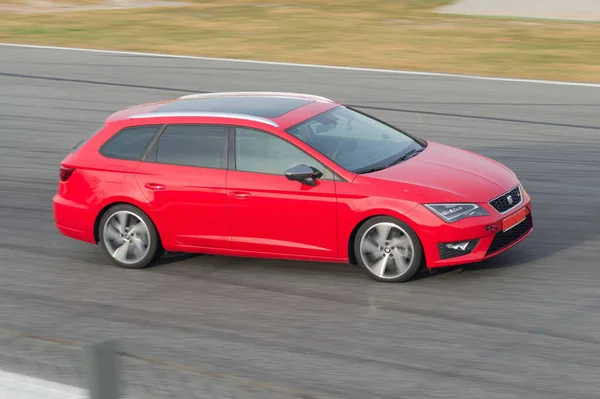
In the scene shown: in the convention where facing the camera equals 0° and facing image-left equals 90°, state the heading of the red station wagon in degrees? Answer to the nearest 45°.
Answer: approximately 315°
